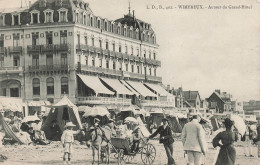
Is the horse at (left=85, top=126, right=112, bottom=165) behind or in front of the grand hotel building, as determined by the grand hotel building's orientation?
in front

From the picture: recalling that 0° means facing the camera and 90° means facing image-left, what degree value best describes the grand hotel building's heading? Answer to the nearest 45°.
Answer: approximately 315°

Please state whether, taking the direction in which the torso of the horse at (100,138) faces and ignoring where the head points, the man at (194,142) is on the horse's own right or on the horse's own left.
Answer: on the horse's own left

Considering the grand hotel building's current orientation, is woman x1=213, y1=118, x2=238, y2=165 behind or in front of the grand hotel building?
in front
